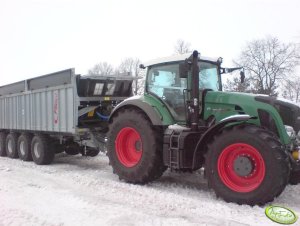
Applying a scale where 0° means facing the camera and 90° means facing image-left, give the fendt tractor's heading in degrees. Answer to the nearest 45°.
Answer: approximately 315°

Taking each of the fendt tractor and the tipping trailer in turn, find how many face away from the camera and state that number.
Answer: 0

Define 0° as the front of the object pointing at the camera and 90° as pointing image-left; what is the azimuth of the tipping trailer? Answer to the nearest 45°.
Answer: approximately 315°

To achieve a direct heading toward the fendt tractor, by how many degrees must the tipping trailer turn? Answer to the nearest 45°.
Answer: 0° — it already faces it

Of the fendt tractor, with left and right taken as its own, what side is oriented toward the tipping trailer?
back

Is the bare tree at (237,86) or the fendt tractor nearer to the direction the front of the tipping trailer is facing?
the fendt tractor
